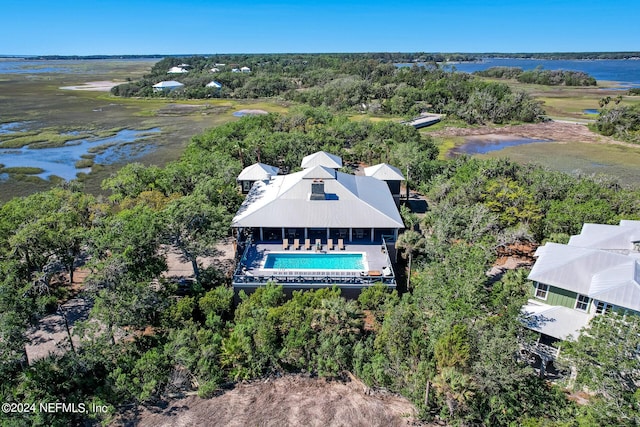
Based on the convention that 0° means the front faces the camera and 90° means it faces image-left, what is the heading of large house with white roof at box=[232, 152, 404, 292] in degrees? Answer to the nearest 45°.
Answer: approximately 0°

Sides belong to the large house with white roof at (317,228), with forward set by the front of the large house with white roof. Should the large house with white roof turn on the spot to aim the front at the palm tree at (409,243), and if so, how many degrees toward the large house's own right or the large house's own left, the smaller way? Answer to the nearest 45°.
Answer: approximately 45° to the large house's own left
